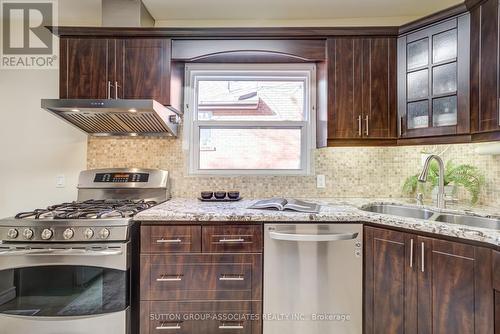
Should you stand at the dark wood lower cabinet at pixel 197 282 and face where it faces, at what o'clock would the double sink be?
The double sink is roughly at 9 o'clock from the dark wood lower cabinet.

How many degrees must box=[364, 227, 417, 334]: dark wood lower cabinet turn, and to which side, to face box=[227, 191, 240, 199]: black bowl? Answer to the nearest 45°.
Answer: approximately 45° to its right

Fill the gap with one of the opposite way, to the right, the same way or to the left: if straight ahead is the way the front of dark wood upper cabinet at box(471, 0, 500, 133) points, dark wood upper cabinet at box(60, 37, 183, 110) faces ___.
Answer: to the left

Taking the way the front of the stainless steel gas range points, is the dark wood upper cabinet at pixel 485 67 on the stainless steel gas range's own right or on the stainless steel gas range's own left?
on the stainless steel gas range's own left

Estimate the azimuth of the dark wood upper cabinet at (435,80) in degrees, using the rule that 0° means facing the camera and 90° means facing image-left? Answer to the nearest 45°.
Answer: approximately 45°
